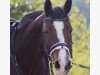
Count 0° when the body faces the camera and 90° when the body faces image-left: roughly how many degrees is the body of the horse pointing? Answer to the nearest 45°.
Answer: approximately 315°
